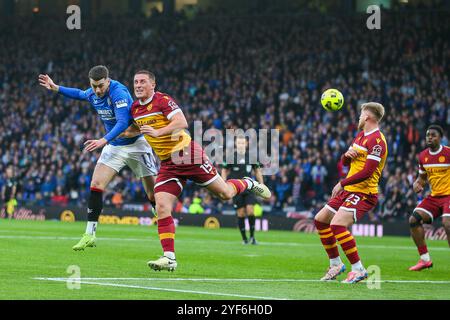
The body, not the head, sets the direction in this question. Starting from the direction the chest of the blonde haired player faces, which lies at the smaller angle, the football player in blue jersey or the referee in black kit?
the football player in blue jersey

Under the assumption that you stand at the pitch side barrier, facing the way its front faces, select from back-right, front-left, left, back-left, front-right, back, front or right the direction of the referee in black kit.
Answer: front

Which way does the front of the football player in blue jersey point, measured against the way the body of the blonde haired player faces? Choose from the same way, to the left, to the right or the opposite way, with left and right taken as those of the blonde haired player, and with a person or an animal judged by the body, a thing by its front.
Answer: the same way

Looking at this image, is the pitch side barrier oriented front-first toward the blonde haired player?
yes

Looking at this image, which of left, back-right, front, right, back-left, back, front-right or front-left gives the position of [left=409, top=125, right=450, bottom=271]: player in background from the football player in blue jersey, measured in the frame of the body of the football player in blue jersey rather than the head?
back-left

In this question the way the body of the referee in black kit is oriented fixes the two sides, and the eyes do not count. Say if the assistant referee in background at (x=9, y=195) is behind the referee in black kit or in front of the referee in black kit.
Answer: behind

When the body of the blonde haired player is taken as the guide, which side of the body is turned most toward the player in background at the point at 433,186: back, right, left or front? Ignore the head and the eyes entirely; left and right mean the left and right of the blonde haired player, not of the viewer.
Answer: back

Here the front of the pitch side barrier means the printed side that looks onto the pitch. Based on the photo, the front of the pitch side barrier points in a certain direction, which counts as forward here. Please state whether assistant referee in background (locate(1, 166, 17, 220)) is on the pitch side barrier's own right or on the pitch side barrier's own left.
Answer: on the pitch side barrier's own right

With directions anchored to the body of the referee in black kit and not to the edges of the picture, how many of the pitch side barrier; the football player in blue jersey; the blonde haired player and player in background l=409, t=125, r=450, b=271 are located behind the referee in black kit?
1

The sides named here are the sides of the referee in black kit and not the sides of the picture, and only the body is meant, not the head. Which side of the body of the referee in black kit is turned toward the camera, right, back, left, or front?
front

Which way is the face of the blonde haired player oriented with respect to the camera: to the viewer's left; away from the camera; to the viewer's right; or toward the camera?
to the viewer's left

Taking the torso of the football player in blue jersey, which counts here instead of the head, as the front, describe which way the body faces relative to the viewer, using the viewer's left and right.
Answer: facing the viewer and to the left of the viewer

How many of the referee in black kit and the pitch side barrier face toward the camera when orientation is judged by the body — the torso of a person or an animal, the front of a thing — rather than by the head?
2

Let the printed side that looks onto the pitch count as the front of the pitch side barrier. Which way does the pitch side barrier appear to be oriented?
toward the camera

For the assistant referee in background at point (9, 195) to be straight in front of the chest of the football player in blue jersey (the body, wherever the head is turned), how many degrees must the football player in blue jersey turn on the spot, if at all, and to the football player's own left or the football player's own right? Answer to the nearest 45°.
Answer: approximately 135° to the football player's own right
